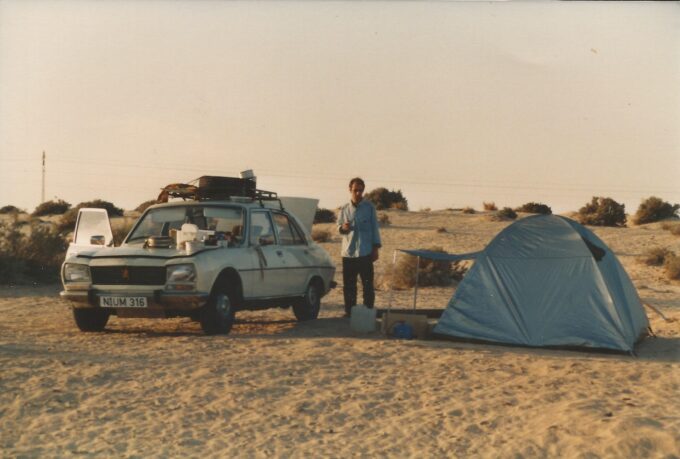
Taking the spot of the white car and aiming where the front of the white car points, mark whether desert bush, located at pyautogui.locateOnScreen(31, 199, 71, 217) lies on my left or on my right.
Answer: on my right

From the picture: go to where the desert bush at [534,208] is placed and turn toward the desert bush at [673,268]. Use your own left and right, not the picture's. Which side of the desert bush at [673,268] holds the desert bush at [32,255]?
right

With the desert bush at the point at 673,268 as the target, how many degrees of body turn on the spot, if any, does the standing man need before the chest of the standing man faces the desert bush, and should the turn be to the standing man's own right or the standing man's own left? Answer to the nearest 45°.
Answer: approximately 135° to the standing man's own left

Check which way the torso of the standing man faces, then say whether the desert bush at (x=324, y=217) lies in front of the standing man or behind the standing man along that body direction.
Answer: behind

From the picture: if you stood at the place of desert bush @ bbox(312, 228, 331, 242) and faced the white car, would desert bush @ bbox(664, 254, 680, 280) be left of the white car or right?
left

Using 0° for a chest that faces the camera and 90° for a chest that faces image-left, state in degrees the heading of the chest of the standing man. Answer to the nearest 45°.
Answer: approximately 0°

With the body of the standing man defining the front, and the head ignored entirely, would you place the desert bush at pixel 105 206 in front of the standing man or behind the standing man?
behind

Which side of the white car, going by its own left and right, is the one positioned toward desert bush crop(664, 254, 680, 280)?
back

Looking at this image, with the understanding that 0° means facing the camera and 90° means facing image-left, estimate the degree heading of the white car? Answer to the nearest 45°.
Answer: approximately 45°

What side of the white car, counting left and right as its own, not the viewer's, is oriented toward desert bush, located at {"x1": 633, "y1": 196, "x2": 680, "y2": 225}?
back

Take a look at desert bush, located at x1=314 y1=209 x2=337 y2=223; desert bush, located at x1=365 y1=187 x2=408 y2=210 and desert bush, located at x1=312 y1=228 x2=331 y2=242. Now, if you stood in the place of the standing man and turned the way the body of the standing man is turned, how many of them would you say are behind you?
3
